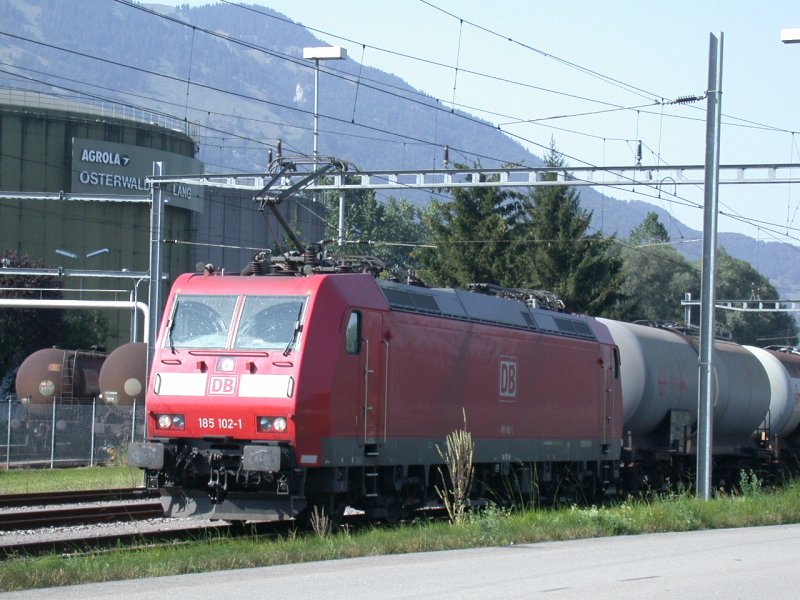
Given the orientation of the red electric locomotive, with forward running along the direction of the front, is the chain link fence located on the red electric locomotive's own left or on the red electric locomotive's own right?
on the red electric locomotive's own right

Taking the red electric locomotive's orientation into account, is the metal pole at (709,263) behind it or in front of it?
behind

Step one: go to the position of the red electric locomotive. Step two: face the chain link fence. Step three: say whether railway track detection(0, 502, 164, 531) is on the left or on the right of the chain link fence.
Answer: left

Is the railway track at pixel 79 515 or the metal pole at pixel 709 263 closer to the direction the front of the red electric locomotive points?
the railway track
